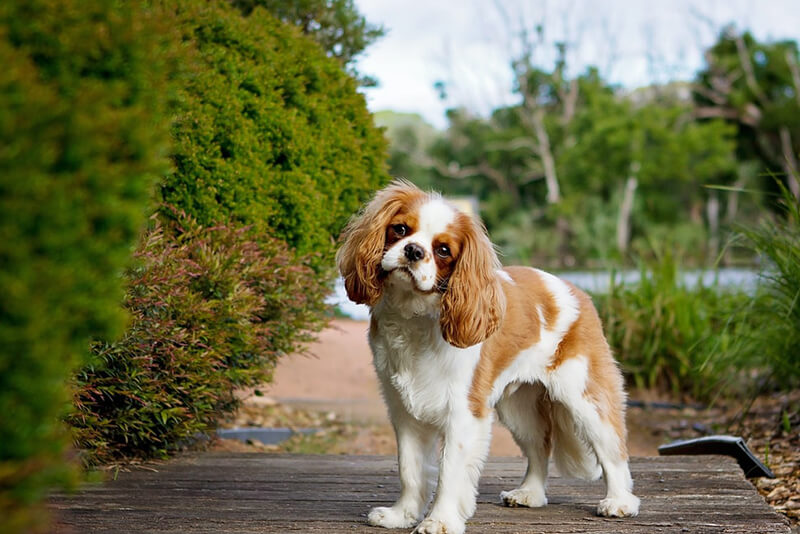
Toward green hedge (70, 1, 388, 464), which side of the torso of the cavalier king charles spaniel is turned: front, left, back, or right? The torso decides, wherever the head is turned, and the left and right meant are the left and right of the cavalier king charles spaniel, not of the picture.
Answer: right

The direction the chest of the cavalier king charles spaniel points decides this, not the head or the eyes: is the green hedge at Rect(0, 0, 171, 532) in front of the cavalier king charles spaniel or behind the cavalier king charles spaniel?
in front

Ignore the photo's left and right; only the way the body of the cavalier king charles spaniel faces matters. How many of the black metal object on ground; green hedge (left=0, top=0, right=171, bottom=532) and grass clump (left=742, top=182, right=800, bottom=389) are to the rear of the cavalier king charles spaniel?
2

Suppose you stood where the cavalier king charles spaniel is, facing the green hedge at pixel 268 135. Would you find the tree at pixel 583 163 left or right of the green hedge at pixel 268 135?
right

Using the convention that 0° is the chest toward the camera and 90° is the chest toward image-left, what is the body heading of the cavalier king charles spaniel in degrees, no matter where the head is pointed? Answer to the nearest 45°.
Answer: approximately 45°

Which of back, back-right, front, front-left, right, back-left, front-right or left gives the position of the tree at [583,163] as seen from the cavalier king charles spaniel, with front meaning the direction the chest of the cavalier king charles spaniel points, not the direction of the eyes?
back-right

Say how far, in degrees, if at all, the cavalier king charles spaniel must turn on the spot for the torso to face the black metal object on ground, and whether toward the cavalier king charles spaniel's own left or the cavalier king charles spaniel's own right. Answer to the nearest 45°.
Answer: approximately 180°

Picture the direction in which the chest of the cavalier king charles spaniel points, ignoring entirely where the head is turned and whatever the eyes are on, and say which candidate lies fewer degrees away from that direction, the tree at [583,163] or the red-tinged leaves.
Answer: the red-tinged leaves

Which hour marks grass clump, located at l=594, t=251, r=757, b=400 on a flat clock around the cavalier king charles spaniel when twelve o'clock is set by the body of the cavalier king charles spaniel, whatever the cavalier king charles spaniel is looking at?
The grass clump is roughly at 5 o'clock from the cavalier king charles spaniel.

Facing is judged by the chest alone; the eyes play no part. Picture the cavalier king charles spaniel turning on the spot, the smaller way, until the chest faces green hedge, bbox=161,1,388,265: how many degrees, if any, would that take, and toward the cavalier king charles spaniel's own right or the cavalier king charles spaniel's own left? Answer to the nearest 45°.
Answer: approximately 90° to the cavalier king charles spaniel's own right

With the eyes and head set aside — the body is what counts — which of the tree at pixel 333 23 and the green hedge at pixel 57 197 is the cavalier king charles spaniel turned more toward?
the green hedge

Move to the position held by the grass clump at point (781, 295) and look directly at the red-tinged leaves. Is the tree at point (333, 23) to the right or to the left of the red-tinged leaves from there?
right

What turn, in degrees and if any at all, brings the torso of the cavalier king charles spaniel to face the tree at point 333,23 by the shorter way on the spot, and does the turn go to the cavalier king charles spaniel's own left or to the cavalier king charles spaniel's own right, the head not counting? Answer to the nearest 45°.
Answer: approximately 135° to the cavalier king charles spaniel's own right

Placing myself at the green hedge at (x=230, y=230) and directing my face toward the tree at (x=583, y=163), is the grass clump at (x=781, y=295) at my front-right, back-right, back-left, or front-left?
front-right

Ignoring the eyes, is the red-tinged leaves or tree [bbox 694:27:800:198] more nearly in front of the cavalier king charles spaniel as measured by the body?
the red-tinged leaves

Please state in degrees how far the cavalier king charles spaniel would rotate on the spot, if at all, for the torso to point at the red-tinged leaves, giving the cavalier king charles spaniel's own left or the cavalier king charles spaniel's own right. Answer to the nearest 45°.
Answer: approximately 90° to the cavalier king charles spaniel's own right
